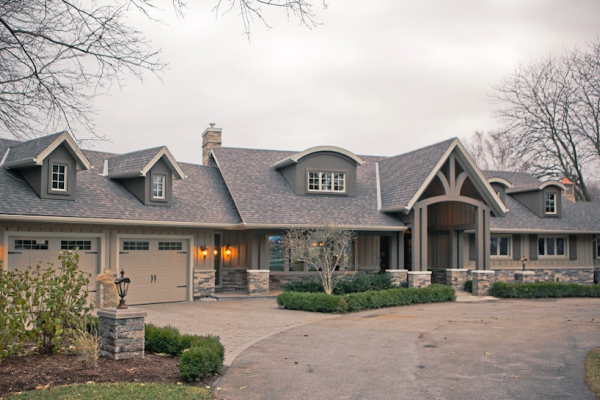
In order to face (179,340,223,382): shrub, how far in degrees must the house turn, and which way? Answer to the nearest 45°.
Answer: approximately 45° to its right

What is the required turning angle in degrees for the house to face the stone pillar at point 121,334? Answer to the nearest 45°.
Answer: approximately 45° to its right

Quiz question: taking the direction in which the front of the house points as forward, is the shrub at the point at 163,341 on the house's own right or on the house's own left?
on the house's own right

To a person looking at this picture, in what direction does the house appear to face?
facing the viewer and to the right of the viewer
